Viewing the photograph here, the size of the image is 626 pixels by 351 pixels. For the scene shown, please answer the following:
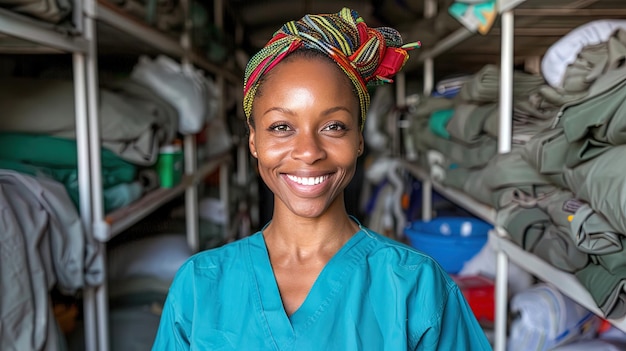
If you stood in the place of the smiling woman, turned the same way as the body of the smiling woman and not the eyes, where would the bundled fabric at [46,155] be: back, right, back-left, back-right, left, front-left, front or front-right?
back-right

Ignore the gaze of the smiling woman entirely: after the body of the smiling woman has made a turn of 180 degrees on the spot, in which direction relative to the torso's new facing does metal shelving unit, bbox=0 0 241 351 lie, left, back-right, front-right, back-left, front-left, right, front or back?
front-left

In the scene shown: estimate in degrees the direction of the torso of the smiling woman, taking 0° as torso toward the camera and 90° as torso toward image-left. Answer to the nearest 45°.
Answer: approximately 0°

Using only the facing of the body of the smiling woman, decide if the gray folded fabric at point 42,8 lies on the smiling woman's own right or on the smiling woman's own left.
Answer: on the smiling woman's own right

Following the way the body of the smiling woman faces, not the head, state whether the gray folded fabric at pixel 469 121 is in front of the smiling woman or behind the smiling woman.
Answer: behind

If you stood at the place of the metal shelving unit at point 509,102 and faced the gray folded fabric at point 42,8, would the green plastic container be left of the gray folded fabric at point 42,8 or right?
right
